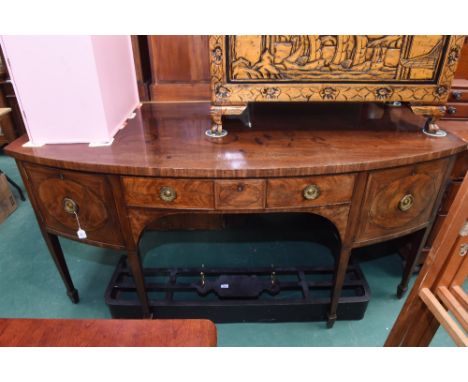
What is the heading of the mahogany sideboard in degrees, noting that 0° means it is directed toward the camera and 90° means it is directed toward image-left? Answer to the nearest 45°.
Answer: approximately 0°

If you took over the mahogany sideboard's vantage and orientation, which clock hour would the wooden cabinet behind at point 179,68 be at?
The wooden cabinet behind is roughly at 5 o'clock from the mahogany sideboard.
